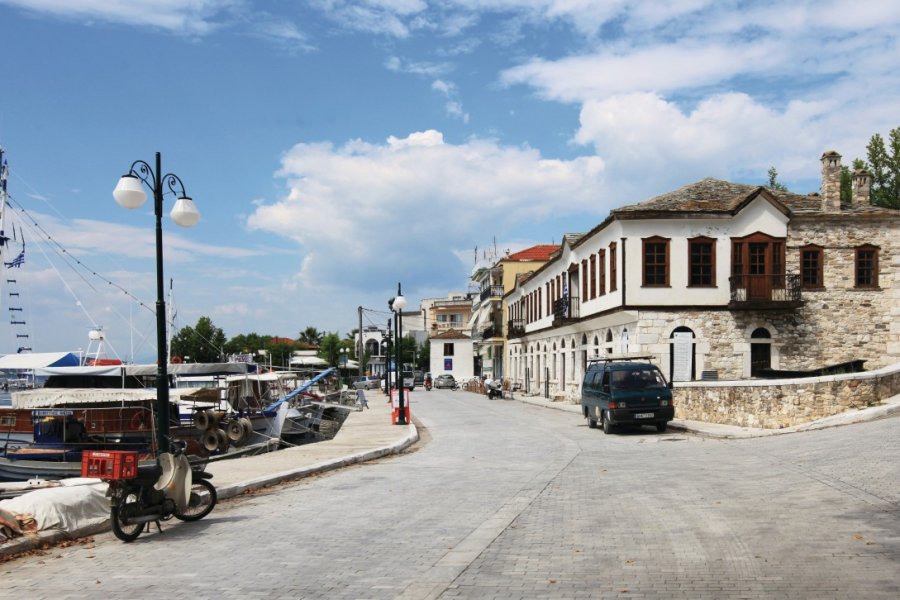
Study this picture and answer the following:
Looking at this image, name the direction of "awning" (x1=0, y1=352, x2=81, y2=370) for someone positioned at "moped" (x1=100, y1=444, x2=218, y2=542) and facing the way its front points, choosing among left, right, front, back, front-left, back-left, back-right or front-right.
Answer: front-left

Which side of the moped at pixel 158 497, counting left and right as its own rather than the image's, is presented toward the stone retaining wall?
front

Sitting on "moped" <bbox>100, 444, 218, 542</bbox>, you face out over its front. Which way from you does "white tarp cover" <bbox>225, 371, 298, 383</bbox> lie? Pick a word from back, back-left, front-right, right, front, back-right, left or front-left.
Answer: front-left

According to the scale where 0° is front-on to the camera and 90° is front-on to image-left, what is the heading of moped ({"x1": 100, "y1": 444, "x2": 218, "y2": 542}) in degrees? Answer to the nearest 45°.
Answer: approximately 225°

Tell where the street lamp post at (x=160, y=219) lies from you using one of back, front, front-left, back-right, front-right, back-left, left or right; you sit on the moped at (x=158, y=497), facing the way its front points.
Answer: front-left

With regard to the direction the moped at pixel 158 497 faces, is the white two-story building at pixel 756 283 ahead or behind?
ahead
